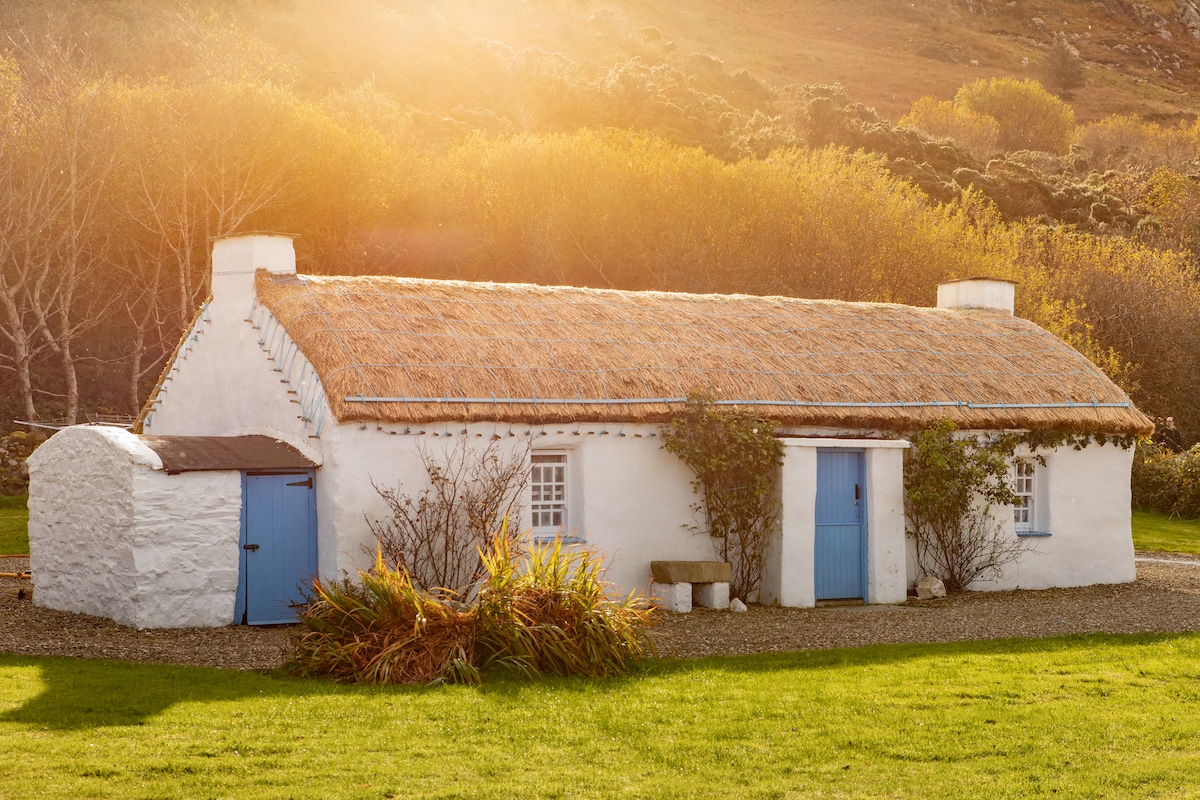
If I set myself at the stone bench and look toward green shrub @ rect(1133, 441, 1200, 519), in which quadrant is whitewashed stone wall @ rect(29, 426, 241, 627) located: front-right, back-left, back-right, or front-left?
back-left

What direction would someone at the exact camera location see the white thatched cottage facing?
facing the viewer and to the right of the viewer

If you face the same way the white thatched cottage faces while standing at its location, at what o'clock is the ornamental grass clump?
The ornamental grass clump is roughly at 2 o'clock from the white thatched cottage.

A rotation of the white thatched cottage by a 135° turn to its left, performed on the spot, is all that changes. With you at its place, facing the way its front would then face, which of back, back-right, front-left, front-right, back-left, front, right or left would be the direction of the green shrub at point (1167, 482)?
front-right

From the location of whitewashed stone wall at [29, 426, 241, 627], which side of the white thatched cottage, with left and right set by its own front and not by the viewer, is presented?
right

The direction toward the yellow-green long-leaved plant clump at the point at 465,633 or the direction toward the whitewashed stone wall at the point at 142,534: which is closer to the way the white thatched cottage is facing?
the yellow-green long-leaved plant clump

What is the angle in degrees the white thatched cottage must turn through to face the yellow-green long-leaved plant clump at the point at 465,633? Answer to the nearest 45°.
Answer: approximately 45° to its right
